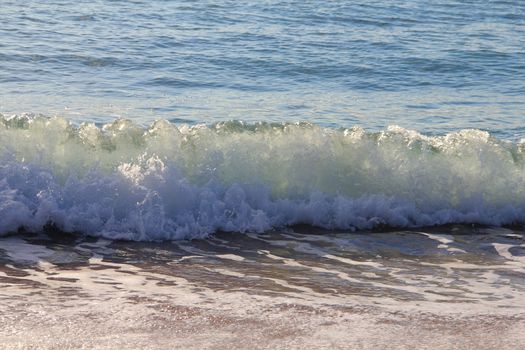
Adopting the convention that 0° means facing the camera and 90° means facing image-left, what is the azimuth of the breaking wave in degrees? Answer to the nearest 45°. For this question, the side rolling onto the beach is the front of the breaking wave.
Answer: approximately 0°
